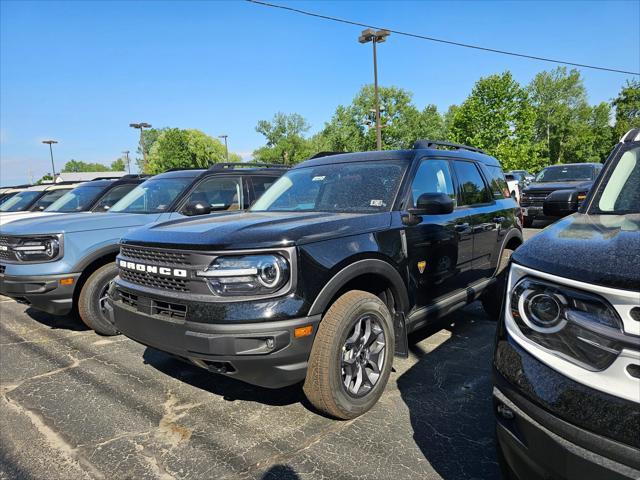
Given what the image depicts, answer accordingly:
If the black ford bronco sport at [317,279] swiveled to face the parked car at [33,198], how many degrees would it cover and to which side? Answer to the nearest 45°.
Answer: approximately 90° to its right

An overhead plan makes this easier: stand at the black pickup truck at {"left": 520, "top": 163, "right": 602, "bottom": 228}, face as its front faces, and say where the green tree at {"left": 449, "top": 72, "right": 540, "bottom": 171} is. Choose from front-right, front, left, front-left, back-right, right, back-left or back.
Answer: back-right

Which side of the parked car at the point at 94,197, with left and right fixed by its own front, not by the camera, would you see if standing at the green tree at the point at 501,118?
back

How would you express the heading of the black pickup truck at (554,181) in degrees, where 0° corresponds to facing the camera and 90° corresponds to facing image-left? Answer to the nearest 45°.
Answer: approximately 45°

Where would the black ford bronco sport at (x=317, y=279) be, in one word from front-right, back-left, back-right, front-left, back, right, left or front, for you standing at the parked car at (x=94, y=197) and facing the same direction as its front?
front-left

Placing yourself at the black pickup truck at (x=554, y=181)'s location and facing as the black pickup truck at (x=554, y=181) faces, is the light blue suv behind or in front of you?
in front

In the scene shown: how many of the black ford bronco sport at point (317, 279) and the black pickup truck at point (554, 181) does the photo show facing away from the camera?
0

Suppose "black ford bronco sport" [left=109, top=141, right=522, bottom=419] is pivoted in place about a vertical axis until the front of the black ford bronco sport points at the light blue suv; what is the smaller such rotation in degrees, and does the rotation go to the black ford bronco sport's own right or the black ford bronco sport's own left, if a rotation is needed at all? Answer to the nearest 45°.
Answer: approximately 90° to the black ford bronco sport's own right
